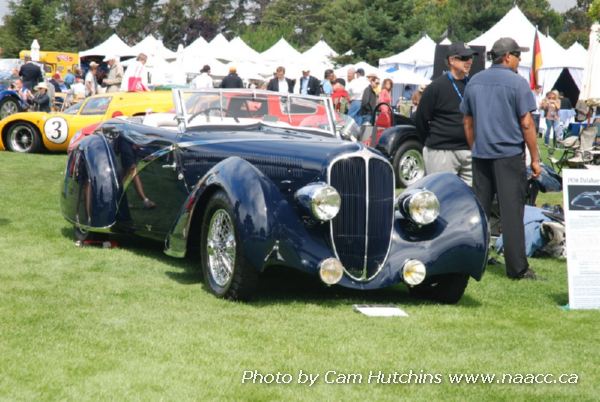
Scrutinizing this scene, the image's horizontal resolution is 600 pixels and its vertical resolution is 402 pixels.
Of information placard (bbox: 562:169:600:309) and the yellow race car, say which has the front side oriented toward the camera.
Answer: the information placard

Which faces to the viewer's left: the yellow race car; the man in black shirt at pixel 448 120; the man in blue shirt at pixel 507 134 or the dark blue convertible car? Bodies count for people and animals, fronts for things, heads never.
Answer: the yellow race car

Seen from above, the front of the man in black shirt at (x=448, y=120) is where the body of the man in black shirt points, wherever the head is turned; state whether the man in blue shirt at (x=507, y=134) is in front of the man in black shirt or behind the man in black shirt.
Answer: in front

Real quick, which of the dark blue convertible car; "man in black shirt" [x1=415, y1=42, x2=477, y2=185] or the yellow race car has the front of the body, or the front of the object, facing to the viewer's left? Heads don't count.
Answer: the yellow race car

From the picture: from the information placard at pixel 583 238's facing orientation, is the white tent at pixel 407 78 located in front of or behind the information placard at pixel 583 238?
behind

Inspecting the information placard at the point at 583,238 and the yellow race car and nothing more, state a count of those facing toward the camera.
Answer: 1

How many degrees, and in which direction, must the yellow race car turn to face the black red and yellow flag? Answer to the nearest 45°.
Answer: approximately 180°

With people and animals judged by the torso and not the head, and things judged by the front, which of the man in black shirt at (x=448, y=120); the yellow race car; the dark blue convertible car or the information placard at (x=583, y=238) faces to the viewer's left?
the yellow race car

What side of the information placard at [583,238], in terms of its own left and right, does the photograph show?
front

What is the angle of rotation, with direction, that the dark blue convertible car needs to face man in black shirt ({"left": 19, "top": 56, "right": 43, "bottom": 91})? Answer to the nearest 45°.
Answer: approximately 135° to its left

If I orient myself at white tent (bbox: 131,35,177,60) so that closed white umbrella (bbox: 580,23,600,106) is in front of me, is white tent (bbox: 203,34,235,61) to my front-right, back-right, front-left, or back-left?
front-left

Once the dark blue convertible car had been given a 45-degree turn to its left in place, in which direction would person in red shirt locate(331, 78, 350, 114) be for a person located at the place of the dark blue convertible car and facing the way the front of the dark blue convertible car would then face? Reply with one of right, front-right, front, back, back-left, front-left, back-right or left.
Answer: left

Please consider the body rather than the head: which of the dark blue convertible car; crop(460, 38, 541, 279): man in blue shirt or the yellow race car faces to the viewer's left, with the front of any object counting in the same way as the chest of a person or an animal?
the yellow race car

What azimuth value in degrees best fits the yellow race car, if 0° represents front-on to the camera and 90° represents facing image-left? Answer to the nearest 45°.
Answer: approximately 90°
